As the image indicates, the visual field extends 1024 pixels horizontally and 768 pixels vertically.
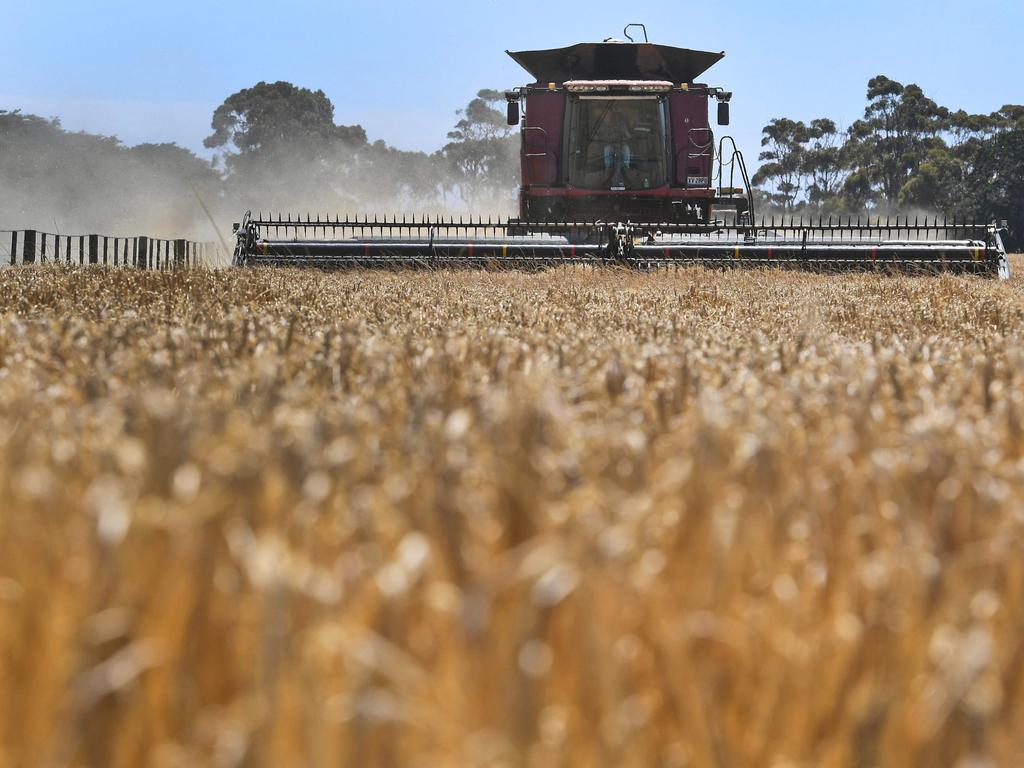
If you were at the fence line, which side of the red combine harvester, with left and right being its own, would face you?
right

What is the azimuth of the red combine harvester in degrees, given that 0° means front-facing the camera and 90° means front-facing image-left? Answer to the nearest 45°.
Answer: approximately 0°
